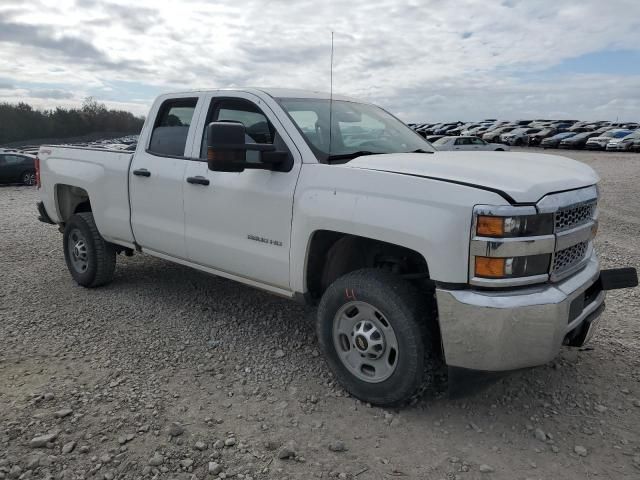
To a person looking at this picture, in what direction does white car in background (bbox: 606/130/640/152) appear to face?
facing the viewer and to the left of the viewer

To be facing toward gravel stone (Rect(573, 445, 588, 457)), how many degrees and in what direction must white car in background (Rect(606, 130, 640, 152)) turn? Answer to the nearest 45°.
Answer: approximately 45° to its left

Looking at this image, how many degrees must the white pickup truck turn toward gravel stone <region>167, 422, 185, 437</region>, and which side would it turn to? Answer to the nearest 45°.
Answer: approximately 90° to its right

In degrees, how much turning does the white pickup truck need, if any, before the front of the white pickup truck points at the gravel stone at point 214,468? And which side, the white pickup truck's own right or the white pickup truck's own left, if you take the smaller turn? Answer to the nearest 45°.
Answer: approximately 90° to the white pickup truck's own right

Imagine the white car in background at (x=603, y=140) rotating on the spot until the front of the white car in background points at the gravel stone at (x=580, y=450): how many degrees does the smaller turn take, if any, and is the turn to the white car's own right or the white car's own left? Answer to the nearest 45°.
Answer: approximately 45° to the white car's own left

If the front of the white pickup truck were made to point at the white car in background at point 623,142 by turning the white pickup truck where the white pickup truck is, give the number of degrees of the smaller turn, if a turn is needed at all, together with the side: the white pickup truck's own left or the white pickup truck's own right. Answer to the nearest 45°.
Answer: approximately 90° to the white pickup truck's own left

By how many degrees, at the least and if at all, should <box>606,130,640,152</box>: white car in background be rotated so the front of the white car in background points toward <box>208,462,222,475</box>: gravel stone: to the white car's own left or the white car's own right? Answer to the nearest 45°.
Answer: approximately 45° to the white car's own left

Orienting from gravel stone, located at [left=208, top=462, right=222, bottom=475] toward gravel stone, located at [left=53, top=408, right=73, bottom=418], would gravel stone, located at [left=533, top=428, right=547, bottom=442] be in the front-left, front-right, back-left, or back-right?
back-right

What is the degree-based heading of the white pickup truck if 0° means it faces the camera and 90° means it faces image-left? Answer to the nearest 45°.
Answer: approximately 315°

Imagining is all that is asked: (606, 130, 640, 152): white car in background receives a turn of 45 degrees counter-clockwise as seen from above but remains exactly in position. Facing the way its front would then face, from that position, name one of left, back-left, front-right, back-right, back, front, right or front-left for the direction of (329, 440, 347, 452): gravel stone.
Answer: front

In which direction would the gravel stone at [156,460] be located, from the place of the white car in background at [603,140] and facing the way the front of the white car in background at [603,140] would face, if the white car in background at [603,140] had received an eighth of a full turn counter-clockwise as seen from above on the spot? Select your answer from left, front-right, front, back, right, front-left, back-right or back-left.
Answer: front

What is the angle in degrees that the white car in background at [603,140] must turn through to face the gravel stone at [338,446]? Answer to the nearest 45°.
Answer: approximately 45° to its left

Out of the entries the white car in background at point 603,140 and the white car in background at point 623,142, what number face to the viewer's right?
0

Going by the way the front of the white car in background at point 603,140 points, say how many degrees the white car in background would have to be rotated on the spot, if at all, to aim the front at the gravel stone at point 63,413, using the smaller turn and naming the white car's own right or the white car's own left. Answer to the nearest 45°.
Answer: approximately 45° to the white car's own left

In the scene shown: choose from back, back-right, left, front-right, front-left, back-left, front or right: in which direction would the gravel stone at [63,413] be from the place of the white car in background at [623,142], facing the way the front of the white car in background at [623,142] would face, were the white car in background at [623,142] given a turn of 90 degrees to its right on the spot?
back-left
